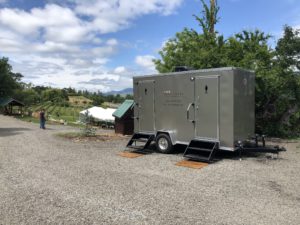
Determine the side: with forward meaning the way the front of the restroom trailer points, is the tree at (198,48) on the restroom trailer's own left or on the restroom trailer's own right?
on the restroom trailer's own left

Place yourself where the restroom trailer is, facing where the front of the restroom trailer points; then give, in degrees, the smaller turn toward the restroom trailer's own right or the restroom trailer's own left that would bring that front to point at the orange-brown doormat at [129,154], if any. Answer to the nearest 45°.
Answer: approximately 135° to the restroom trailer's own right

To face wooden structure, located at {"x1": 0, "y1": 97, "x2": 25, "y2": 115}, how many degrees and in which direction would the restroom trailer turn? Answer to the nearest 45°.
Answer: approximately 180°

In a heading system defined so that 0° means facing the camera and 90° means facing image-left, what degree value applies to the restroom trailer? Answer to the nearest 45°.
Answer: approximately 315°

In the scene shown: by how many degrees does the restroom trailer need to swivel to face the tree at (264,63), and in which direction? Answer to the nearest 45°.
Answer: approximately 90° to its left

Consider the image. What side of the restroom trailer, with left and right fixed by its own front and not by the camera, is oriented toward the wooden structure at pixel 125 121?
back
